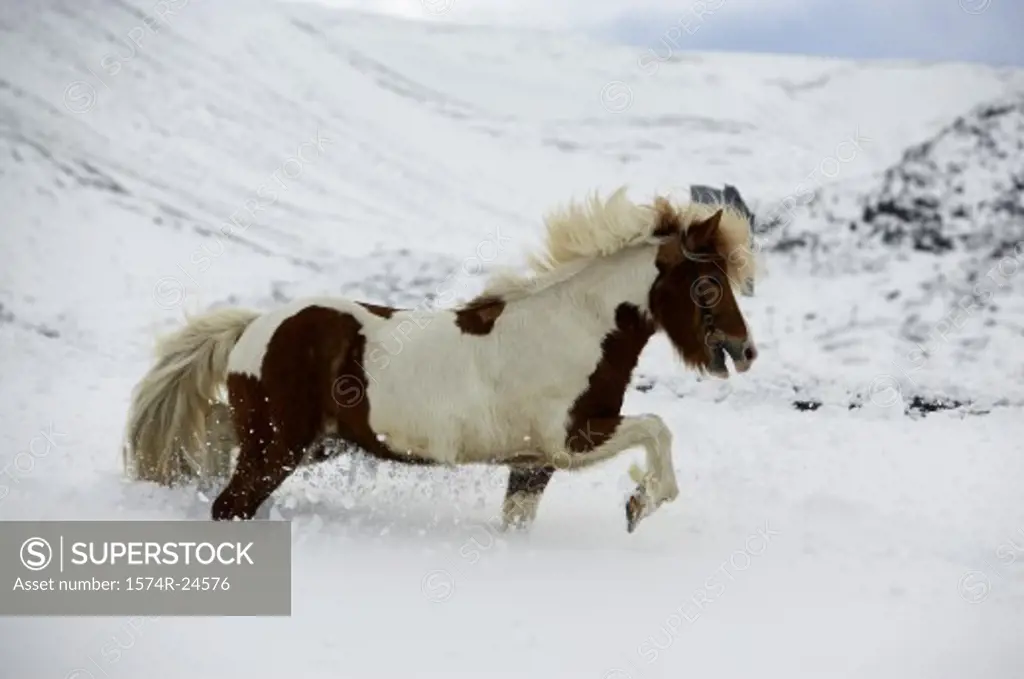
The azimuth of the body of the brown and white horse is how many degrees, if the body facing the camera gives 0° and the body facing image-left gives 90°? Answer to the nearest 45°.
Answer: approximately 270°
